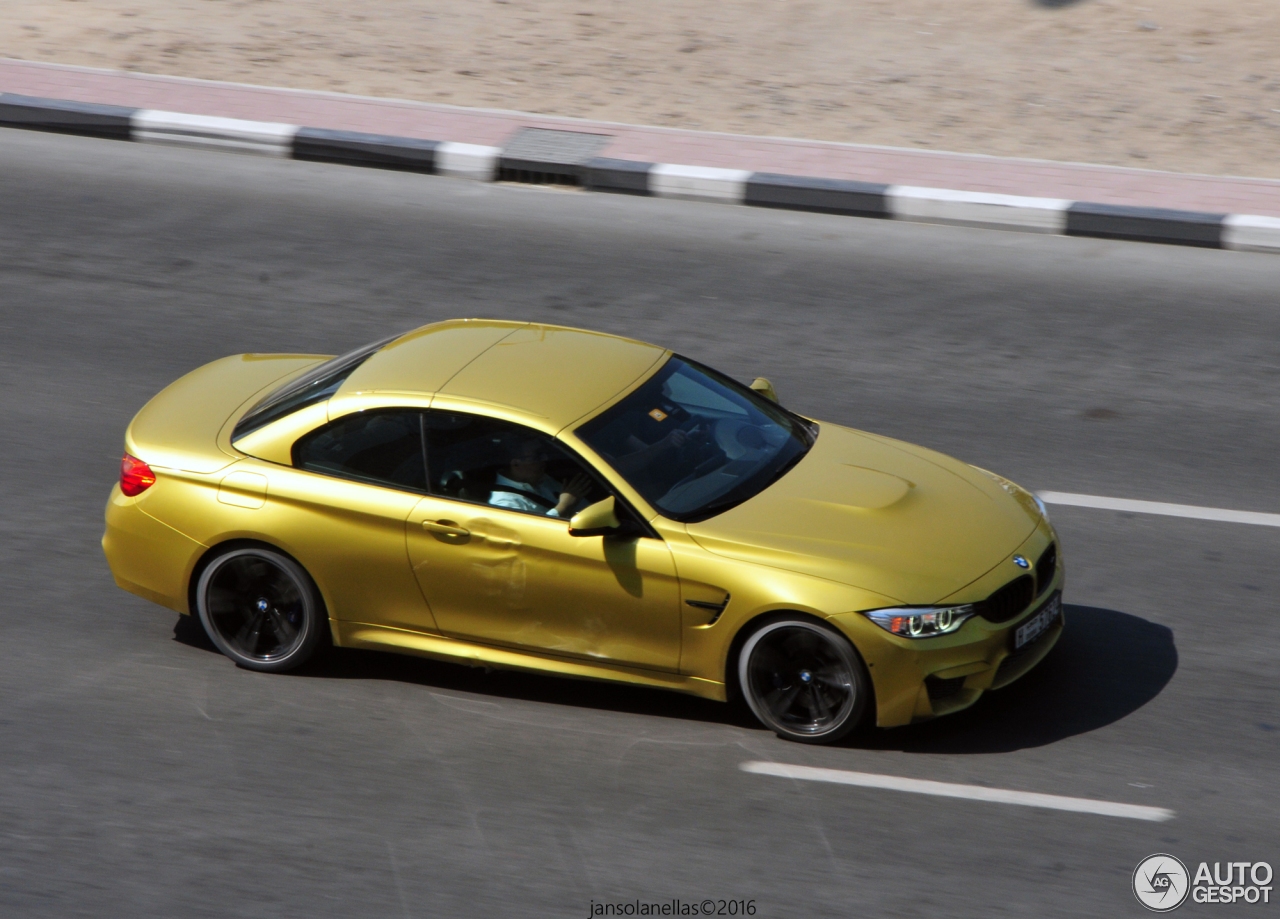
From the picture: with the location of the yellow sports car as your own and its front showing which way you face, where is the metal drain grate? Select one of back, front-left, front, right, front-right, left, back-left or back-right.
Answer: back-left

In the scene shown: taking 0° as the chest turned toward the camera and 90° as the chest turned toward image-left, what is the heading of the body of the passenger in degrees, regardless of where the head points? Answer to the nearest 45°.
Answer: approximately 315°

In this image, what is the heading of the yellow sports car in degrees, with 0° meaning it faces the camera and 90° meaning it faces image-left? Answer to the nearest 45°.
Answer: approximately 315°

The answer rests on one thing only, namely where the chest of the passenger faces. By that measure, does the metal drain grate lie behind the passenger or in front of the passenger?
behind
